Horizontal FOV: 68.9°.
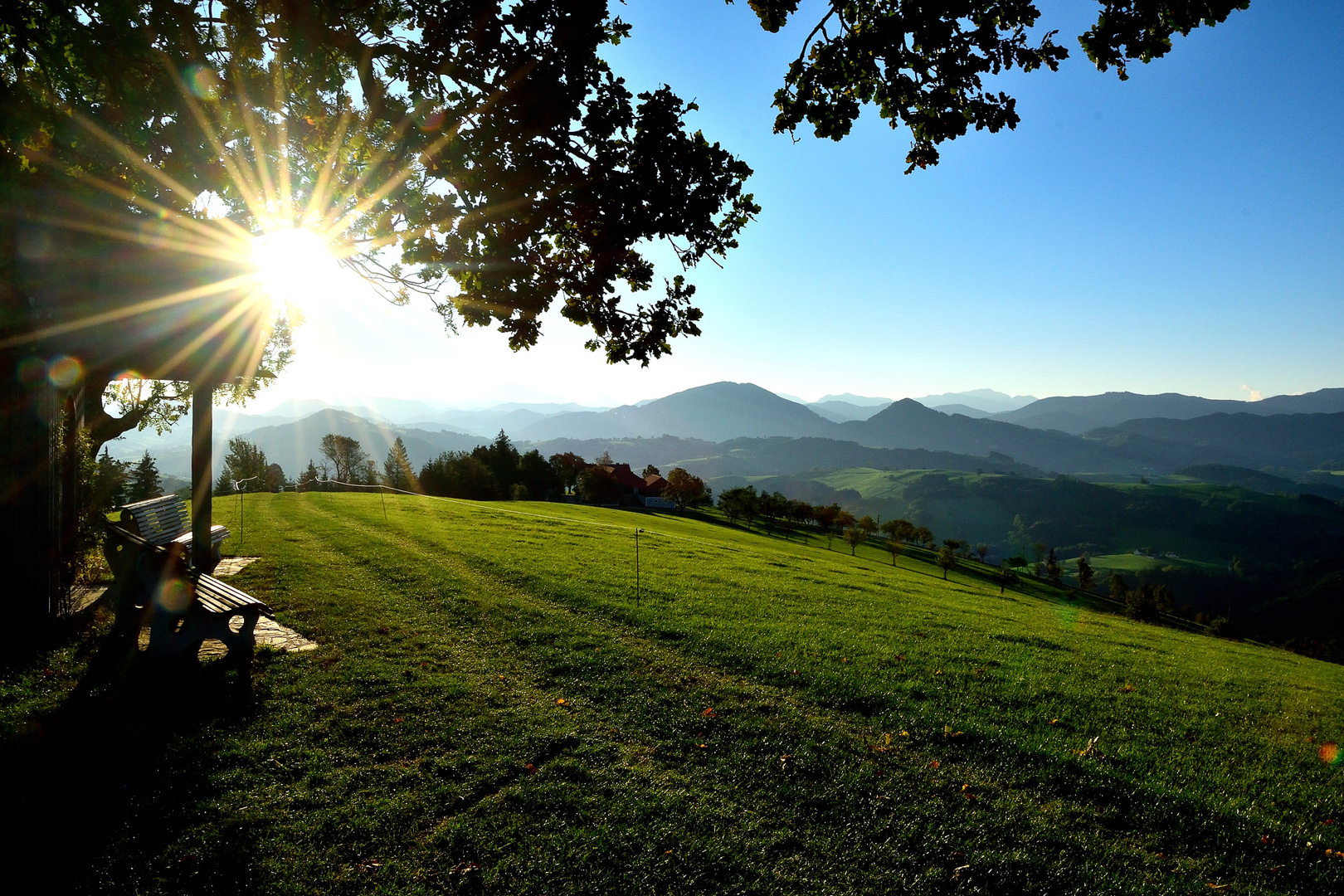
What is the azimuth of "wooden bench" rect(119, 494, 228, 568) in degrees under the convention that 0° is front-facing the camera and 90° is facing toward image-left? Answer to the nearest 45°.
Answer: approximately 315°

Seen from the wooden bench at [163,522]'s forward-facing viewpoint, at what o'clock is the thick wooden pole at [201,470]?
The thick wooden pole is roughly at 1 o'clock from the wooden bench.

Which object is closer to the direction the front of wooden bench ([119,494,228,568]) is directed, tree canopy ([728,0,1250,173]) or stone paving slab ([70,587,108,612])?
the tree canopy

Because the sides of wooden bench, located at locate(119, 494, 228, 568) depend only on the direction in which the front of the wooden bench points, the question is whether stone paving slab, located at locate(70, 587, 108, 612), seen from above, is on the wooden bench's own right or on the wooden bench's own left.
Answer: on the wooden bench's own right
